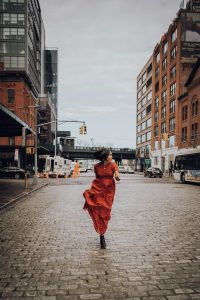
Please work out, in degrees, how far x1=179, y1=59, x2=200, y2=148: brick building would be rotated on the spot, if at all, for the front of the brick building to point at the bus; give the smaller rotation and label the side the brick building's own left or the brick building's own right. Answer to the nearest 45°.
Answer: approximately 45° to the brick building's own left

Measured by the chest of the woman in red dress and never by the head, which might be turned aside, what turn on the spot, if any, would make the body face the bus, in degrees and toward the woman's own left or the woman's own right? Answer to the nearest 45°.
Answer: approximately 180°

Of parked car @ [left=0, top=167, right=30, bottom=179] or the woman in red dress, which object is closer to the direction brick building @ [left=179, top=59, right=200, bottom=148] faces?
the parked car

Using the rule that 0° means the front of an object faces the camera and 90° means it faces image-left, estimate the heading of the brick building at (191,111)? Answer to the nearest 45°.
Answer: approximately 45°

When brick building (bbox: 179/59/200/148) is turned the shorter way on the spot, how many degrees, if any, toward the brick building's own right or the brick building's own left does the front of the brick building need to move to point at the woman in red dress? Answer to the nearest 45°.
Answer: approximately 45° to the brick building's own left

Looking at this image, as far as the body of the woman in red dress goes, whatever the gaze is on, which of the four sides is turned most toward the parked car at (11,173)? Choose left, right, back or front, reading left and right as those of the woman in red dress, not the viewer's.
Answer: back

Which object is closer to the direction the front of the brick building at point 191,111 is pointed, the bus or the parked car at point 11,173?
the parked car

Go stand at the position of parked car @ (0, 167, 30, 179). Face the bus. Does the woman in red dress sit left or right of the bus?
right

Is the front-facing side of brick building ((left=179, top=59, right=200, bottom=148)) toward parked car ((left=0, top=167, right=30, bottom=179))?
yes

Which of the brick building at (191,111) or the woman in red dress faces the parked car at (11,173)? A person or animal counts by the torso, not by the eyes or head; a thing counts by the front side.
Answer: the brick building
